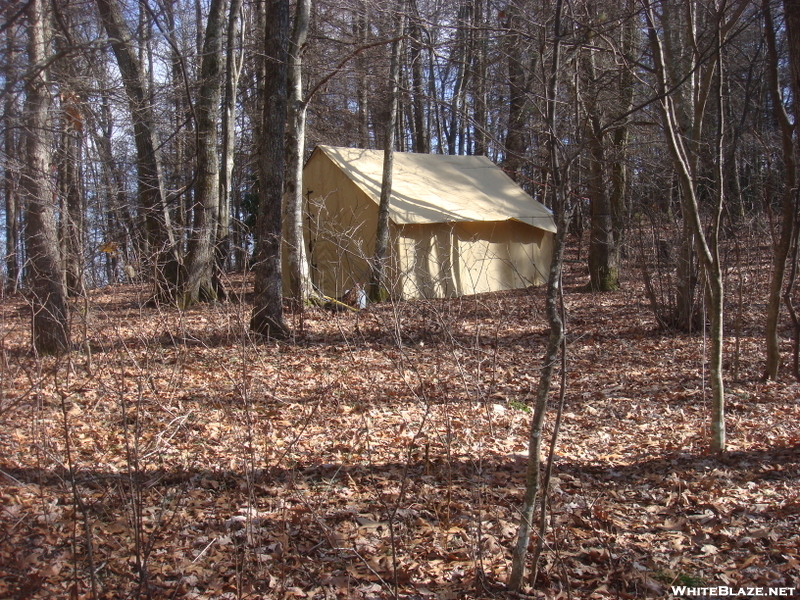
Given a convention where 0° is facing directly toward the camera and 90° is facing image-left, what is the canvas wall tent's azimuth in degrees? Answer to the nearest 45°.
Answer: approximately 45°
